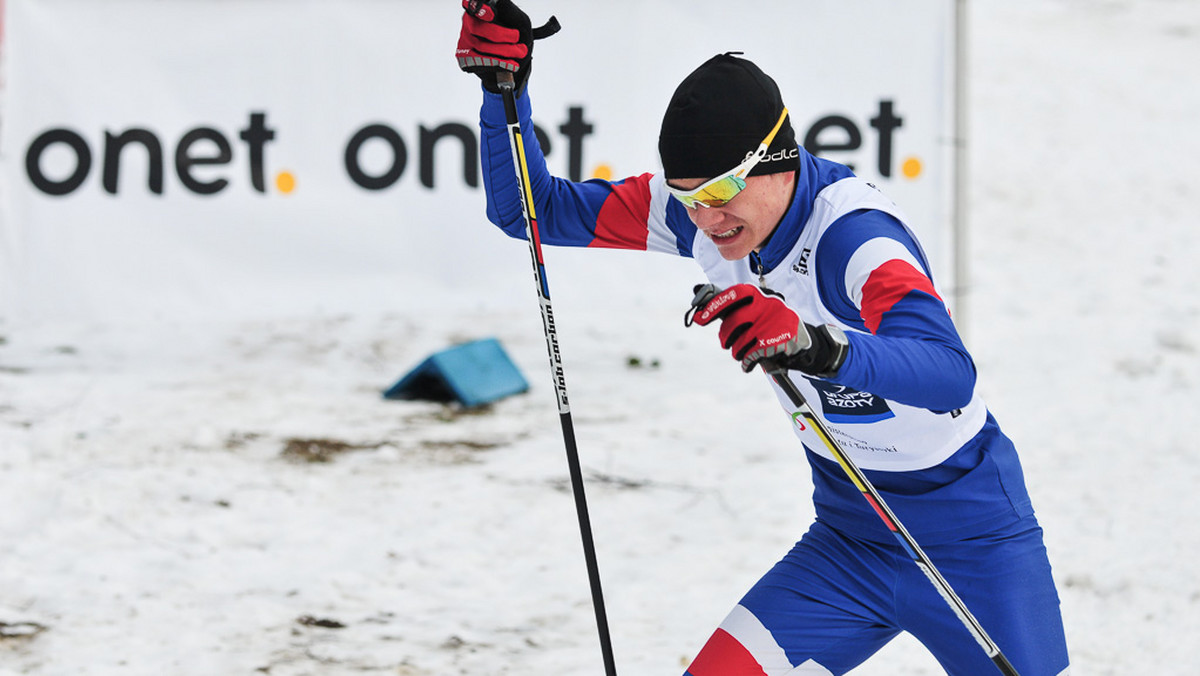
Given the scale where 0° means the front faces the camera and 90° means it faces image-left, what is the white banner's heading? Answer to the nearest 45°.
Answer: approximately 0°

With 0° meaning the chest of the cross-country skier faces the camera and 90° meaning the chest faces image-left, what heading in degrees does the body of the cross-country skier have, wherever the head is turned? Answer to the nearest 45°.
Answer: approximately 45°

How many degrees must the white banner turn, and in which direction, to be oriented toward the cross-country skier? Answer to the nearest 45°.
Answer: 0° — it already faces them

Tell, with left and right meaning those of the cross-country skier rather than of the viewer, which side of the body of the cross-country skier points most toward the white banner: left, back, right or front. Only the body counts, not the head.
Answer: right
